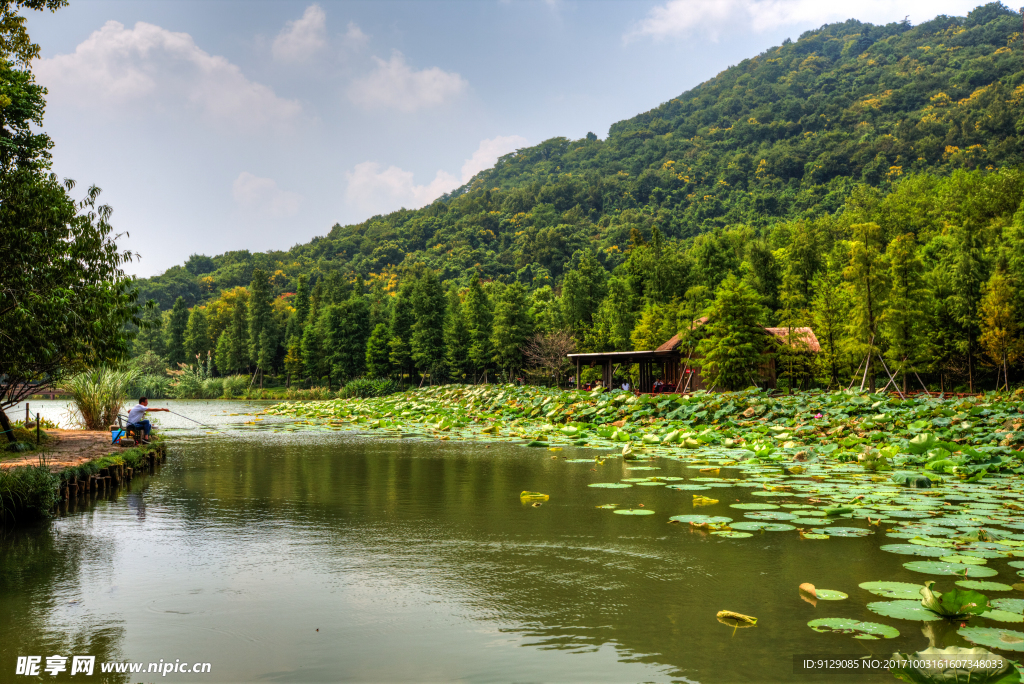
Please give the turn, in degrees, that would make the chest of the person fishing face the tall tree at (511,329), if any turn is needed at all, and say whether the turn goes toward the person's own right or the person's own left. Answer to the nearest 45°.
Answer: approximately 45° to the person's own left

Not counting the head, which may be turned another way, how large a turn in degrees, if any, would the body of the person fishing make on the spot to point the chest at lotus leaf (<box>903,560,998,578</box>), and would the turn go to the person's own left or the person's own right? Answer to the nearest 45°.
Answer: approximately 90° to the person's own right

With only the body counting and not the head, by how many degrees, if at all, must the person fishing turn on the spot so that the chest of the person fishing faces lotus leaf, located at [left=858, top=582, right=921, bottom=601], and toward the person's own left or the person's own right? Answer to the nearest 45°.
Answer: approximately 90° to the person's own right

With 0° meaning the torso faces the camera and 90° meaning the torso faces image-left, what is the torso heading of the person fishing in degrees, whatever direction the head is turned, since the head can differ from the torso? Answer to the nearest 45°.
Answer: approximately 270°

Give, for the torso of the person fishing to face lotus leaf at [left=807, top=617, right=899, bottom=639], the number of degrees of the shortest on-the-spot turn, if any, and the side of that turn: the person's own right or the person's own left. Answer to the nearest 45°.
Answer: approximately 90° to the person's own right

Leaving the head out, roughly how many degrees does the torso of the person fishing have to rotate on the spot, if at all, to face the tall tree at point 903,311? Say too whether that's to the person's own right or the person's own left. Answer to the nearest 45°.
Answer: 0° — they already face it

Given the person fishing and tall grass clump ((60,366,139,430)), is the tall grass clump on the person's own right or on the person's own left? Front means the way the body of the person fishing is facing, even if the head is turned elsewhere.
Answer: on the person's own left
